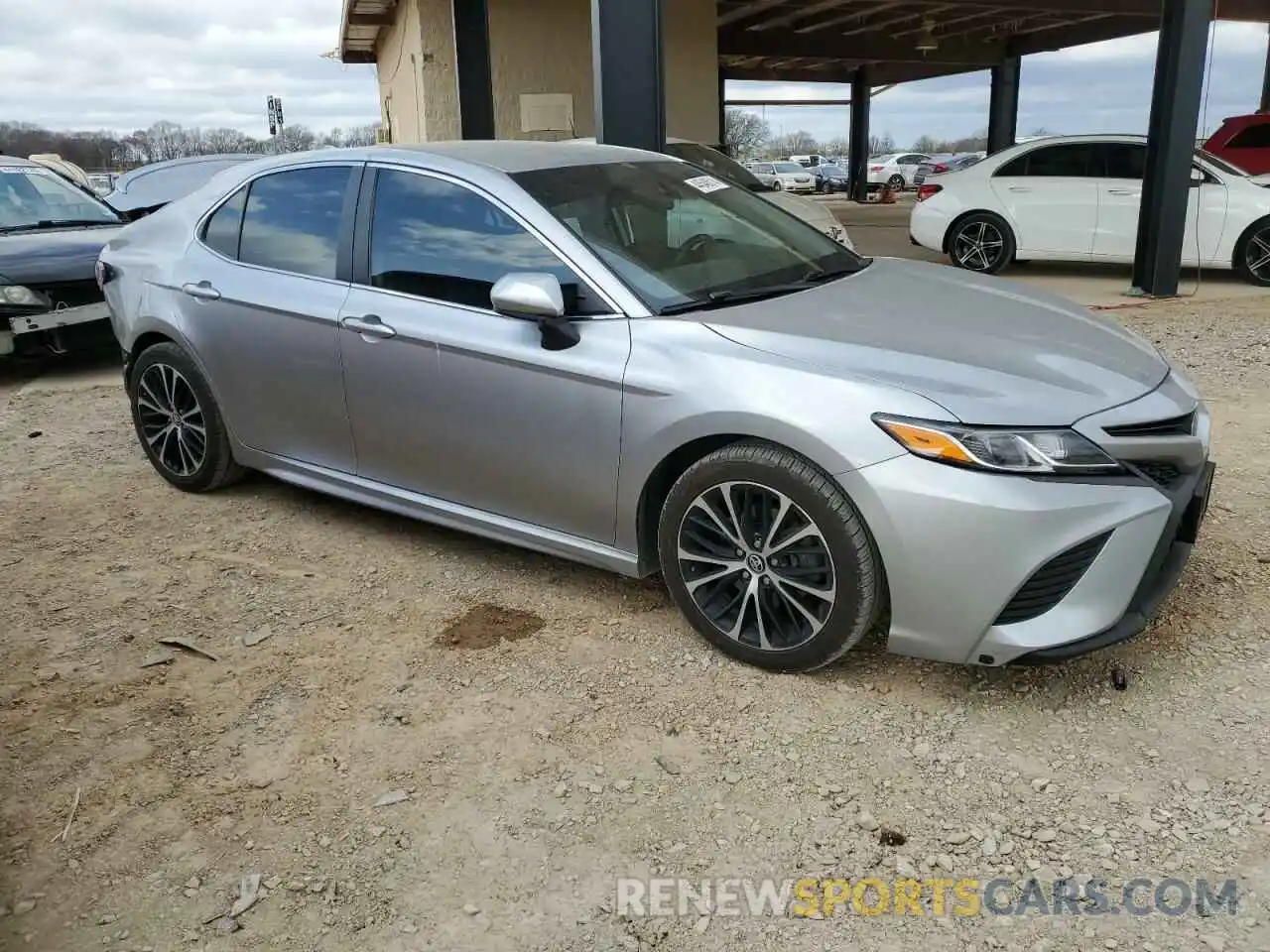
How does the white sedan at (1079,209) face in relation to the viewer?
to the viewer's right

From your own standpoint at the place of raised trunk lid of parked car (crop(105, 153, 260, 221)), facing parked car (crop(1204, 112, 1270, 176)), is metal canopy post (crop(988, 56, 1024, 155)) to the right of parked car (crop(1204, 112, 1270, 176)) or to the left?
left

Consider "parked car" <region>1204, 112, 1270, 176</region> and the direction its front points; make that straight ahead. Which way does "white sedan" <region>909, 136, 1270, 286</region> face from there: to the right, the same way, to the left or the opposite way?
the same way

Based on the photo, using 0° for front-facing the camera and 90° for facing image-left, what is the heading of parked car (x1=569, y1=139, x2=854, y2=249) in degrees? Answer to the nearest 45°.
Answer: approximately 315°

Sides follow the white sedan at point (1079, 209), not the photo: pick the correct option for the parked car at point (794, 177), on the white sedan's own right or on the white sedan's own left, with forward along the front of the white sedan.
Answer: on the white sedan's own left

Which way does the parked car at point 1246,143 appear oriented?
to the viewer's right

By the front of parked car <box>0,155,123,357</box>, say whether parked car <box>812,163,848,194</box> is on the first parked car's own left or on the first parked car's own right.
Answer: on the first parked car's own left

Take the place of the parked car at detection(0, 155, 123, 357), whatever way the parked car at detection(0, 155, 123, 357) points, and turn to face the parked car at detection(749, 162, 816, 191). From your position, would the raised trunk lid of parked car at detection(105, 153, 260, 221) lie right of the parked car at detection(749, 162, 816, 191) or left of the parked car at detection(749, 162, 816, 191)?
left

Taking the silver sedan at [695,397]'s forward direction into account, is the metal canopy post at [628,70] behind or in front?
behind

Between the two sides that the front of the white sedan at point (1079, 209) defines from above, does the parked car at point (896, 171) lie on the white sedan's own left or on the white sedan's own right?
on the white sedan's own left

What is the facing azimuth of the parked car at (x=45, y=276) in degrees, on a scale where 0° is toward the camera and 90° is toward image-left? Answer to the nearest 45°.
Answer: approximately 315°

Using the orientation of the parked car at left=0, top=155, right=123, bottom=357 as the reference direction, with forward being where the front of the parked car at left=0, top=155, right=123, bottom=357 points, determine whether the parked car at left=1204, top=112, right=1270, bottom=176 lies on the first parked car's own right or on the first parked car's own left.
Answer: on the first parked car's own left

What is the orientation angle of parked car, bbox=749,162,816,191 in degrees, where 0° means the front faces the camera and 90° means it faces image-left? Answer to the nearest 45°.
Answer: approximately 315°

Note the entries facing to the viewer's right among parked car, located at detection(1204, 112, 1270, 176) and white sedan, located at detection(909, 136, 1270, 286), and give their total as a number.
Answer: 2
